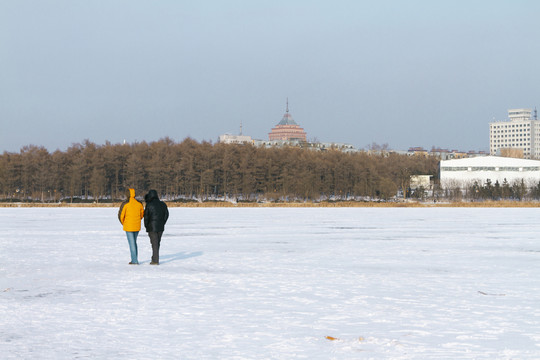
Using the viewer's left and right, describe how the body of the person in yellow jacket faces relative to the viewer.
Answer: facing away from the viewer
